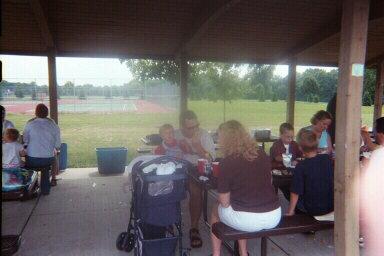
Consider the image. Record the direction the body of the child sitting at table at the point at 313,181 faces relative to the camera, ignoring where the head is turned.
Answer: away from the camera

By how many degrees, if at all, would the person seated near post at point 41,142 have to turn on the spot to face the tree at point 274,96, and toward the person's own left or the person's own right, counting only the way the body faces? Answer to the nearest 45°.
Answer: approximately 45° to the person's own right

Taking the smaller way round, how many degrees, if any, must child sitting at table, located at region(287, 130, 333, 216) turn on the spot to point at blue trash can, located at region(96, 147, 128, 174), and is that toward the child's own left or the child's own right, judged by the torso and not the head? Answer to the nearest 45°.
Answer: approximately 45° to the child's own left

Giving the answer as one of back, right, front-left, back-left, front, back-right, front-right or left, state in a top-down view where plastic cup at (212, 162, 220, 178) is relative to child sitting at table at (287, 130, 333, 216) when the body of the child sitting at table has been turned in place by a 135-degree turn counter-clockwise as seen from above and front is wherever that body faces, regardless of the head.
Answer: front-right

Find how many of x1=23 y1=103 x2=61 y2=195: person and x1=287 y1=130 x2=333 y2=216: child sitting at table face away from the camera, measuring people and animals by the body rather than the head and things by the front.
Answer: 2

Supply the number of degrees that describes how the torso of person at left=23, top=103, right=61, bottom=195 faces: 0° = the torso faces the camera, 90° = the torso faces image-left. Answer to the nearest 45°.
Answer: approximately 180°

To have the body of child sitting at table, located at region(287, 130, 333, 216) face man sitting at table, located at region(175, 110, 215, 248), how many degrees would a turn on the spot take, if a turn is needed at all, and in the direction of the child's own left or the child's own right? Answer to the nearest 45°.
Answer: approximately 45° to the child's own left

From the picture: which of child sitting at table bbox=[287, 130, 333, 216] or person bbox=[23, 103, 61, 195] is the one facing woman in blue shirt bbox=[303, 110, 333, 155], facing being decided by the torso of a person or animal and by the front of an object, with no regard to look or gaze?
the child sitting at table

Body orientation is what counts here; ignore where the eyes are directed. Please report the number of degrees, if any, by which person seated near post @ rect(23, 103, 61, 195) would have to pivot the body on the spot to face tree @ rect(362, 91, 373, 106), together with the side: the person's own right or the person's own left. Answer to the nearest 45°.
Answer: approximately 45° to the person's own right

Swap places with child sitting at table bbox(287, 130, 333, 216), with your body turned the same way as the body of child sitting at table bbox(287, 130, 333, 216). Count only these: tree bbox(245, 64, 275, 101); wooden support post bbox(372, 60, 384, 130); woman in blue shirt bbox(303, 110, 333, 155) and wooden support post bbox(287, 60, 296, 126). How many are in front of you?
4

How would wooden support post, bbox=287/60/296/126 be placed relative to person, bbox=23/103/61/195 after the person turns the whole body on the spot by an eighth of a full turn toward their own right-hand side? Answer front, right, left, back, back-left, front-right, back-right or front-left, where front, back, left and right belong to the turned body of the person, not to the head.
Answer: front-right

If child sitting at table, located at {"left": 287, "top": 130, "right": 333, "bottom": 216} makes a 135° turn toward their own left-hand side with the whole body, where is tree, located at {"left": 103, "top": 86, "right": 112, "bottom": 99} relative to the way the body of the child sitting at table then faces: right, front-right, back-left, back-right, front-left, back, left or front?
right

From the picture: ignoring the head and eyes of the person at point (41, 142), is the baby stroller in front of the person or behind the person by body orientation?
behind

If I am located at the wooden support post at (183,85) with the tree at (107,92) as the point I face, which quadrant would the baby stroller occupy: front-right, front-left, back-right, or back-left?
back-left

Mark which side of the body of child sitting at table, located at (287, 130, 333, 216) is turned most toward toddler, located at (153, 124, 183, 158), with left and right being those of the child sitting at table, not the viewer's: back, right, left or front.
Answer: left
